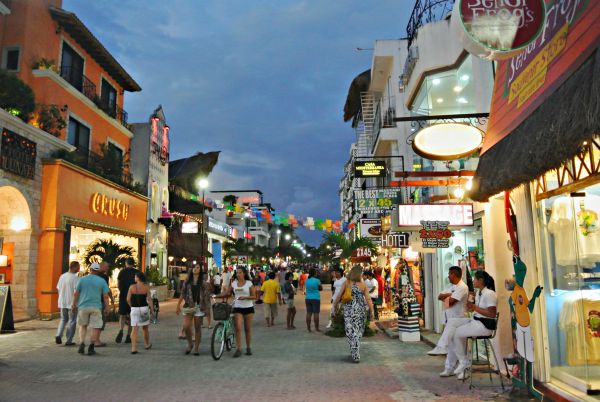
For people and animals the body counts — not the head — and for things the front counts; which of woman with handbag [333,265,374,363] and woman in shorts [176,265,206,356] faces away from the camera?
the woman with handbag

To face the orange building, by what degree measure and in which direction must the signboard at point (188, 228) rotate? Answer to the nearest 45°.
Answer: approximately 45° to its right

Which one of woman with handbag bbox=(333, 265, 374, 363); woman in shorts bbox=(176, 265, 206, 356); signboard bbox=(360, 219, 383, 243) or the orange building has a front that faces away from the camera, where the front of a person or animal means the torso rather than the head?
the woman with handbag

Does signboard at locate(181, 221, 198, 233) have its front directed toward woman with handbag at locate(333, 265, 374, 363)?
yes

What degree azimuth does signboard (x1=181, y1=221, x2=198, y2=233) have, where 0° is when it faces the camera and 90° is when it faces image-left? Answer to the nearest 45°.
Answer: approximately 0°

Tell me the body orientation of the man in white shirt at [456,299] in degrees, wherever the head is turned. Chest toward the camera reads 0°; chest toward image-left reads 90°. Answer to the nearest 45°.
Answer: approximately 90°

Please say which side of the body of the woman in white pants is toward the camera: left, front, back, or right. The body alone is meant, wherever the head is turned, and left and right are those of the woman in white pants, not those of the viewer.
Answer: left

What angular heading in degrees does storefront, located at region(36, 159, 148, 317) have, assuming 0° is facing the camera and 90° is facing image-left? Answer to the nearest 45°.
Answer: approximately 315°

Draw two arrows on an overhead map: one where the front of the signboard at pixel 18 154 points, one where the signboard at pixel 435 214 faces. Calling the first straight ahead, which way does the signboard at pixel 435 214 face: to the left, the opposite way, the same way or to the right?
to the right
